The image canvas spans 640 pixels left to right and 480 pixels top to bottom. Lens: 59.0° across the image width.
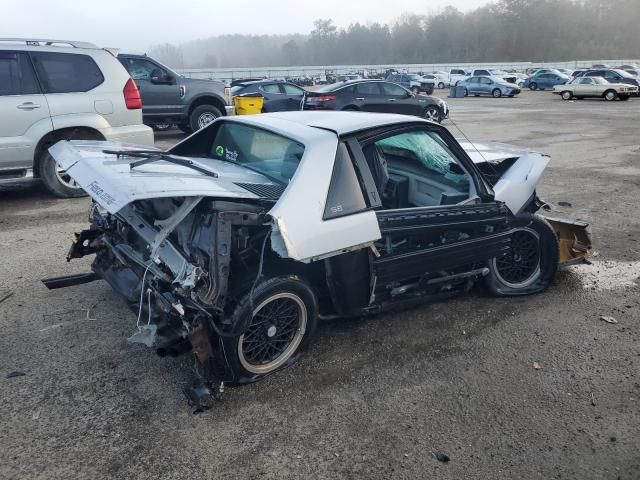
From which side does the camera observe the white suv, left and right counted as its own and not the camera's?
left

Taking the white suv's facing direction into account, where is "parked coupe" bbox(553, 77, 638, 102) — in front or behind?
behind

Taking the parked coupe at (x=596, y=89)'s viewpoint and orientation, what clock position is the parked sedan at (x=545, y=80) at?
the parked sedan at (x=545, y=80) is roughly at 7 o'clock from the parked coupe at (x=596, y=89).

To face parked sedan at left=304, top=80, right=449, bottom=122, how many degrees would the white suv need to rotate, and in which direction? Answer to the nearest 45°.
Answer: approximately 135° to its right

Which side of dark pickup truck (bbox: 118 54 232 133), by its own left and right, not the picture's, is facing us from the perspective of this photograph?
right

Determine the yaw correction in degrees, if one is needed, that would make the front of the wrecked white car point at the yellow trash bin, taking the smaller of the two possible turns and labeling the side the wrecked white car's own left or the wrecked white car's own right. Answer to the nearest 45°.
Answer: approximately 45° to the wrecked white car's own left

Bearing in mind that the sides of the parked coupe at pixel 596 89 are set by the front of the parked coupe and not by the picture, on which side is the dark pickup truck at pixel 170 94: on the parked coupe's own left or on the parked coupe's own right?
on the parked coupe's own right

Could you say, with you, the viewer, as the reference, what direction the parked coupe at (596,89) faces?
facing the viewer and to the right of the viewer

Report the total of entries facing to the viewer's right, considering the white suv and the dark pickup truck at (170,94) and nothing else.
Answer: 1
